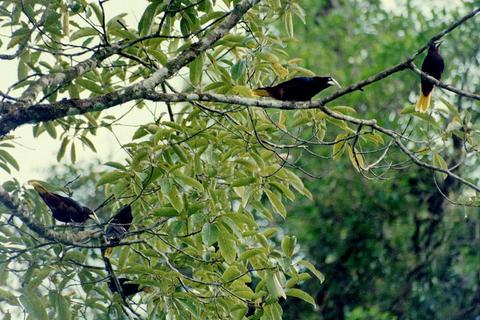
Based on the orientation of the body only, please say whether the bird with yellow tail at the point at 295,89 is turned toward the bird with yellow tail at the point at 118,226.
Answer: no

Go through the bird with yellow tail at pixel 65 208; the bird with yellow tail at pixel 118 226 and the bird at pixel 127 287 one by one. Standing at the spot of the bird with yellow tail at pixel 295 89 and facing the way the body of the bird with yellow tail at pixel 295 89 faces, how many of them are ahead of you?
0

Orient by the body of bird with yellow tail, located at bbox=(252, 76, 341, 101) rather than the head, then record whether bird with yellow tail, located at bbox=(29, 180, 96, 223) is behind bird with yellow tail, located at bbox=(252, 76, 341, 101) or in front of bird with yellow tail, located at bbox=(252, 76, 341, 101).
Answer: behind

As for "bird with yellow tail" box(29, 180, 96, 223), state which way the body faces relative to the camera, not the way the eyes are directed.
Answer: to the viewer's right

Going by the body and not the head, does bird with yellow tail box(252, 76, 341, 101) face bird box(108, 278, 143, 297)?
no

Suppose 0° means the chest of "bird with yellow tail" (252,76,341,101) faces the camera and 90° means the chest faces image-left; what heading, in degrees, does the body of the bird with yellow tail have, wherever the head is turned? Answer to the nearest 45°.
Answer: approximately 270°

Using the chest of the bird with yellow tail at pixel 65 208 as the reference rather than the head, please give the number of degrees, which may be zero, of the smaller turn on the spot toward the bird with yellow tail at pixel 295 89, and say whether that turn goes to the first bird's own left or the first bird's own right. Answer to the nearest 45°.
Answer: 0° — it already faces it

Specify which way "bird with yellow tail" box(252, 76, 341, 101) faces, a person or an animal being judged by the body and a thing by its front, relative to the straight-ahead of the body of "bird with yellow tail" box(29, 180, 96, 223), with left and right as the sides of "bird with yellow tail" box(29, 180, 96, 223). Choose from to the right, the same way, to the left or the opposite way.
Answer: the same way
